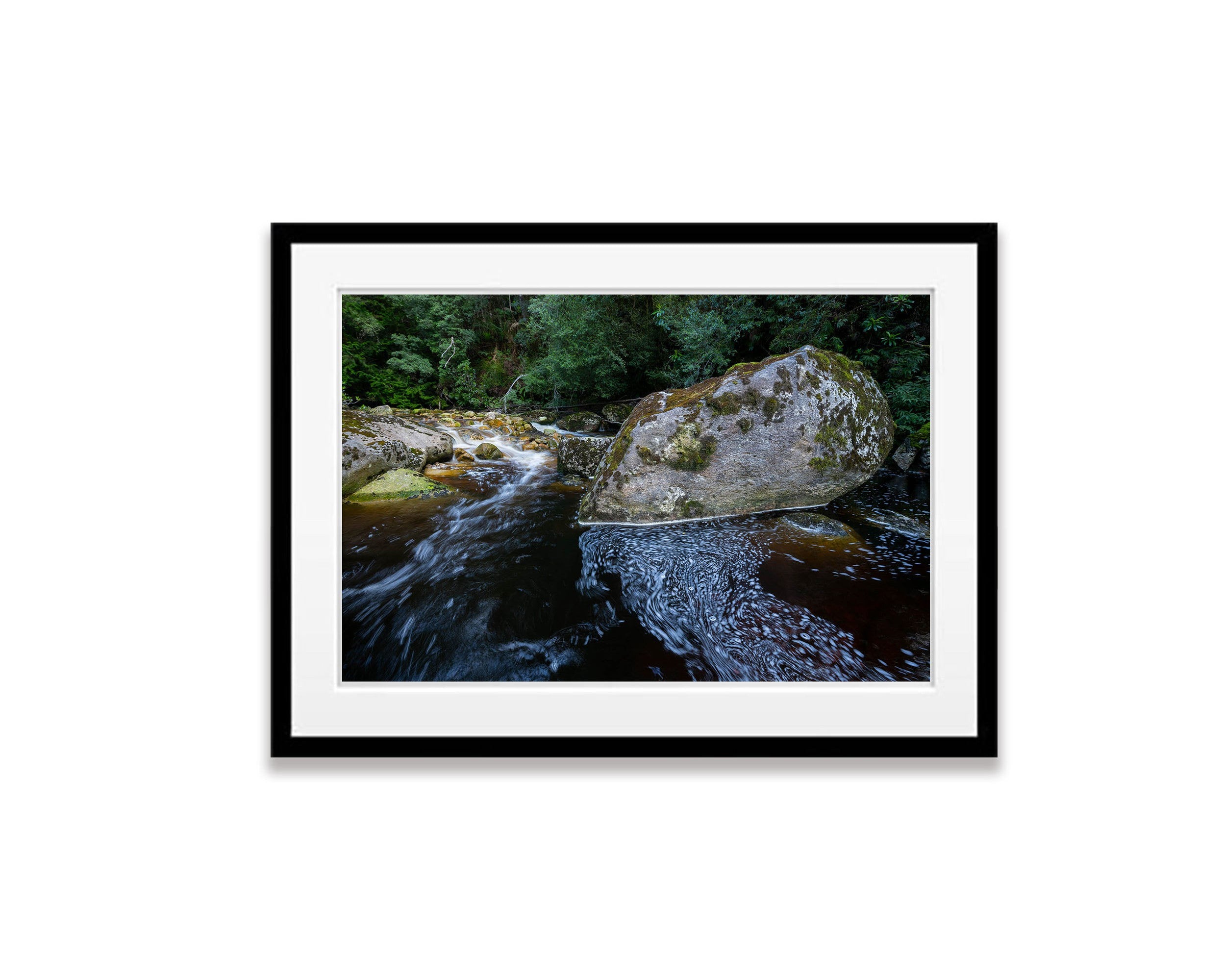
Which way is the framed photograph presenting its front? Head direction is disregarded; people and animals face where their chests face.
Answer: toward the camera
